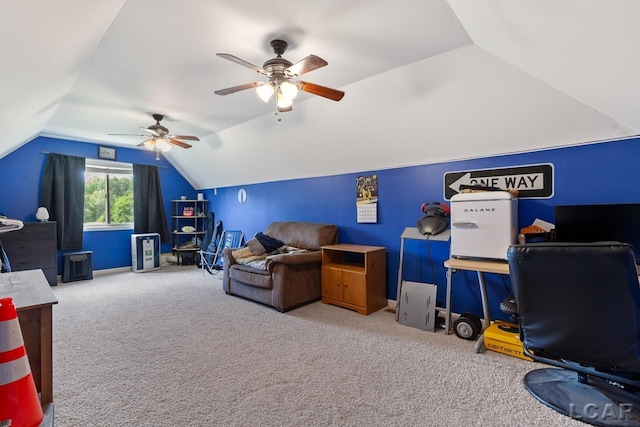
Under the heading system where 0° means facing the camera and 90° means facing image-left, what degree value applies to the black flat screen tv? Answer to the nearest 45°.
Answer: approximately 0°

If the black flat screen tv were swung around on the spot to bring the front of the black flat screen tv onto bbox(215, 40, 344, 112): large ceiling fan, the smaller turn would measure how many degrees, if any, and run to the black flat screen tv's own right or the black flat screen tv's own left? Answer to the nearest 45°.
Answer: approximately 45° to the black flat screen tv's own right

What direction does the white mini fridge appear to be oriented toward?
toward the camera

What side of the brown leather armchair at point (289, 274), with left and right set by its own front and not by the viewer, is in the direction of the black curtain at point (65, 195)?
right

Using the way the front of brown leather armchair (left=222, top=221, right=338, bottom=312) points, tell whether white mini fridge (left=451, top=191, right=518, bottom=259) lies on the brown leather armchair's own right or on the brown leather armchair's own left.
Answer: on the brown leather armchair's own left

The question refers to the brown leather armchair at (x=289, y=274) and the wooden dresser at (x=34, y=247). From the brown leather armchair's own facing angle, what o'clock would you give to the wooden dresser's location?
The wooden dresser is roughly at 2 o'clock from the brown leather armchair.

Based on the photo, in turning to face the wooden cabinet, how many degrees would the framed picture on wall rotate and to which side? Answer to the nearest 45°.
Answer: approximately 45° to its left

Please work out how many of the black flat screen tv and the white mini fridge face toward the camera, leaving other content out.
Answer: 2

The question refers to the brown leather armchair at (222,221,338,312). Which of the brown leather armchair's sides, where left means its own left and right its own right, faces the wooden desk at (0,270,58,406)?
front

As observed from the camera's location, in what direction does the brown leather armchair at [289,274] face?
facing the viewer and to the left of the viewer
